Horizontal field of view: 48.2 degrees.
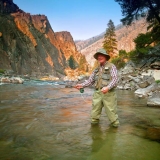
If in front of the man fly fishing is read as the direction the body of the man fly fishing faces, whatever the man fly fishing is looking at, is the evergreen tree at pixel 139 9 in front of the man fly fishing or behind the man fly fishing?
behind

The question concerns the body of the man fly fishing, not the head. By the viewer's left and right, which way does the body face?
facing the viewer and to the left of the viewer

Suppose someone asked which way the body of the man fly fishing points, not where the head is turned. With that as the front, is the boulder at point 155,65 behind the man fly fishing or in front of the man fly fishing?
behind
